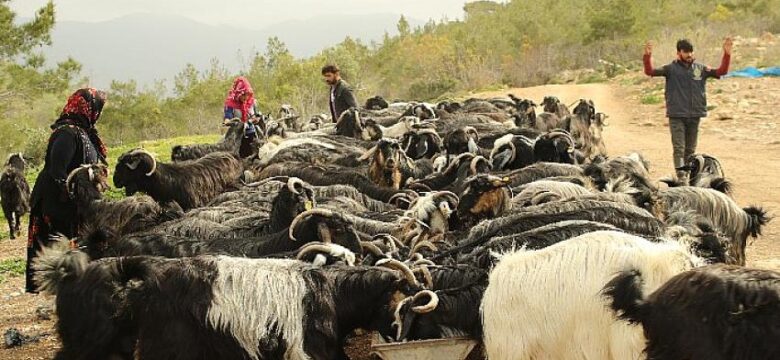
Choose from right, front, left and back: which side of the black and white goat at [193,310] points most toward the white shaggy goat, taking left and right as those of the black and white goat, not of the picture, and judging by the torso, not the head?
front

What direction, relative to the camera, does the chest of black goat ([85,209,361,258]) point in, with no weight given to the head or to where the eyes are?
to the viewer's right

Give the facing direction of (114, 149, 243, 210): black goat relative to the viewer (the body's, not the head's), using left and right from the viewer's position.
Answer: facing to the left of the viewer

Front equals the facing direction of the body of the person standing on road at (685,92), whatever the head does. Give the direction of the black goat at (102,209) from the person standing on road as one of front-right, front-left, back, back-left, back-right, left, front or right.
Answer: front-right

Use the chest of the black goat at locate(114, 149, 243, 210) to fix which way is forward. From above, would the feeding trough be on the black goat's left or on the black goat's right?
on the black goat's left

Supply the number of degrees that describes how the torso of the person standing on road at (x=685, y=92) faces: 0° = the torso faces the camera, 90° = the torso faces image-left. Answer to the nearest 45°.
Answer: approximately 0°

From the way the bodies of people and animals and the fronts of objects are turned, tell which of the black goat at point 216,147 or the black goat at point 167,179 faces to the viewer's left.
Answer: the black goat at point 167,179

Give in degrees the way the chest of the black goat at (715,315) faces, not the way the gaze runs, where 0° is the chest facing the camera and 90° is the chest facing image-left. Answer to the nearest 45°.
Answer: approximately 270°

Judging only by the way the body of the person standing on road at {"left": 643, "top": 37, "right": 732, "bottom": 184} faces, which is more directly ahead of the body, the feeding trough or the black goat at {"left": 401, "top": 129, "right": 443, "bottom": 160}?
the feeding trough

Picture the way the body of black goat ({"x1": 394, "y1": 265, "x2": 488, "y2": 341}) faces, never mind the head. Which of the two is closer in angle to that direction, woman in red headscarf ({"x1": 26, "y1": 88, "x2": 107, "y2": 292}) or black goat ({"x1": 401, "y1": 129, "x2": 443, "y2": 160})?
the woman in red headscarf
